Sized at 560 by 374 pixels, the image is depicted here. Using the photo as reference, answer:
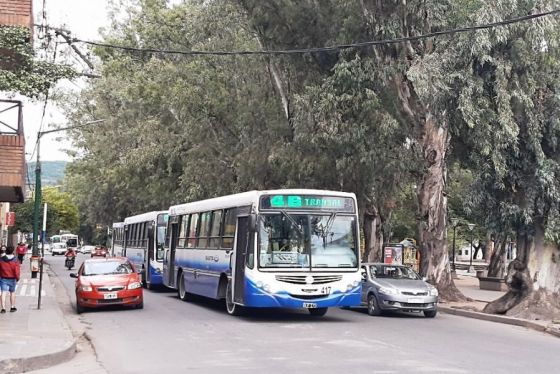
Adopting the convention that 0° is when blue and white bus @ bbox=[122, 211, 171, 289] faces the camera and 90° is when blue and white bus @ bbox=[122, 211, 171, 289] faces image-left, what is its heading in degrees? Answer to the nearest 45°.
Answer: approximately 315°

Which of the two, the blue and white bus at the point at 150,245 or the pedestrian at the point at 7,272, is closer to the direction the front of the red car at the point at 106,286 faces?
the pedestrian

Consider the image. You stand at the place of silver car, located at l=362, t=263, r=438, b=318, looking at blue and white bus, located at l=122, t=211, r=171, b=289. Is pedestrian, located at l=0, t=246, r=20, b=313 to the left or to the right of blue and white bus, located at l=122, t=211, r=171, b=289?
left

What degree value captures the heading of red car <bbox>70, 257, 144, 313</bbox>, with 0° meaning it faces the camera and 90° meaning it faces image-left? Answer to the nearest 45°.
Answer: approximately 0°

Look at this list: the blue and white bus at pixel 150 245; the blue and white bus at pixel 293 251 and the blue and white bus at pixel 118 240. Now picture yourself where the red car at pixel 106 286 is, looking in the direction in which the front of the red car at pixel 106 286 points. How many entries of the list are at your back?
2

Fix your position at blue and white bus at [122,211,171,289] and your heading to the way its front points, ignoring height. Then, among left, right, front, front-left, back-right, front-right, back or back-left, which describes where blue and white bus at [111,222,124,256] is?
back-left

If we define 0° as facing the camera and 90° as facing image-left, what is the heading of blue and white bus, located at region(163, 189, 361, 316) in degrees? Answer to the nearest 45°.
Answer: approximately 315°

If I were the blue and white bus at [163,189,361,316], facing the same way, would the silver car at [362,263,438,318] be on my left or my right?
on my left

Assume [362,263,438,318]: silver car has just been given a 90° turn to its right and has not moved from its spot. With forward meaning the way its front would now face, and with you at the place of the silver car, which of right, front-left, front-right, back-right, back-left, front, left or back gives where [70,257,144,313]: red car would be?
front-right

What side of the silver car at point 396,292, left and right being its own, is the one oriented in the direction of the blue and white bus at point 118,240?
back
